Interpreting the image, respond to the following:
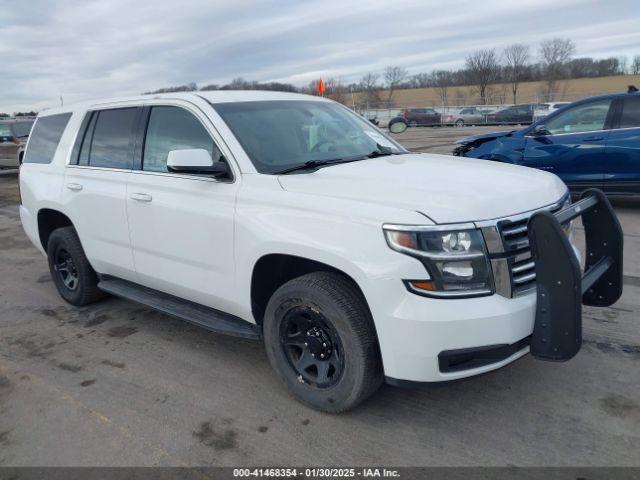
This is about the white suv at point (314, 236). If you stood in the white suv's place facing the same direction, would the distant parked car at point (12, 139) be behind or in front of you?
behind

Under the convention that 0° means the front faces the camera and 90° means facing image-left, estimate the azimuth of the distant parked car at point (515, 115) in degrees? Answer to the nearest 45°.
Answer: approximately 90°

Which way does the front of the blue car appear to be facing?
to the viewer's left

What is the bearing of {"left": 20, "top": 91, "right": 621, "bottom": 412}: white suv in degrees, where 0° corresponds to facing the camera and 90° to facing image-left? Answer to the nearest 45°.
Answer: approximately 315°

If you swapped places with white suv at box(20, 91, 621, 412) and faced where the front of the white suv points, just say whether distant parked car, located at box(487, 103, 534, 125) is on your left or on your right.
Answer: on your left

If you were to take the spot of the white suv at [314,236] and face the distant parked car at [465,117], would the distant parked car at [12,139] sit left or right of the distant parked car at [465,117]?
left

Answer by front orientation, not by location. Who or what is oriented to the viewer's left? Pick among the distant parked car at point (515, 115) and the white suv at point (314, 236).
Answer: the distant parked car

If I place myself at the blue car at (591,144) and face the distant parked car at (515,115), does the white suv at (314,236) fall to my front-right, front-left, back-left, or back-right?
back-left

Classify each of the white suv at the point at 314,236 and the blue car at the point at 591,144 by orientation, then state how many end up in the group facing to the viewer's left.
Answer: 1

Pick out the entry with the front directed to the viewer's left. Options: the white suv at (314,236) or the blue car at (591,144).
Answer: the blue car
